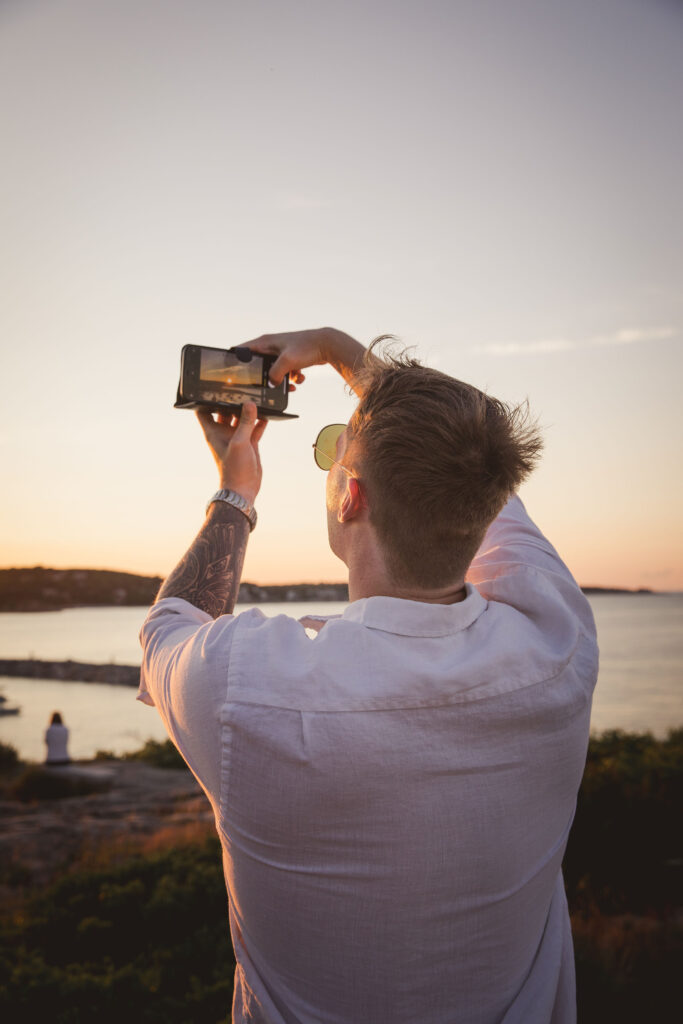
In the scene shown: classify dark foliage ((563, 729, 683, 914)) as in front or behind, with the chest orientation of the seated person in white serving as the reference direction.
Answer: behind

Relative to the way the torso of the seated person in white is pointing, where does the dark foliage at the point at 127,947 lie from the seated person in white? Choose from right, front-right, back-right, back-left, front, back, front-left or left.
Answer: back

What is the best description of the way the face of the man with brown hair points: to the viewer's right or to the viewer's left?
to the viewer's left

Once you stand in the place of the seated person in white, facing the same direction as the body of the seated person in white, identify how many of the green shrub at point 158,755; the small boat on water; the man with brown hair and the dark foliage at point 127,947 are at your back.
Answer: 2

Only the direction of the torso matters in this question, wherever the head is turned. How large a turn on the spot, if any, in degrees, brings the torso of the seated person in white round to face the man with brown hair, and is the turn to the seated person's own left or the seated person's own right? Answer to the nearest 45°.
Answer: approximately 180°

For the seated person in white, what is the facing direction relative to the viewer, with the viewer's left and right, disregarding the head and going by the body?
facing away from the viewer

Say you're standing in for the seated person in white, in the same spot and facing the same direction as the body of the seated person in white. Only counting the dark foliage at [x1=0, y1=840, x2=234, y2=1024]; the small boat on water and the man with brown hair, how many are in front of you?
1

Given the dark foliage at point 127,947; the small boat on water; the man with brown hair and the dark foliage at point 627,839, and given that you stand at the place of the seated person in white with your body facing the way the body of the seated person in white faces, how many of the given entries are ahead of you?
1

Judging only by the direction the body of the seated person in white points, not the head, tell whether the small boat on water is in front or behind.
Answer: in front

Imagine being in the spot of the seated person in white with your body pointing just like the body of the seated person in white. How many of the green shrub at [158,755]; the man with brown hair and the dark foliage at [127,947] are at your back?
2
